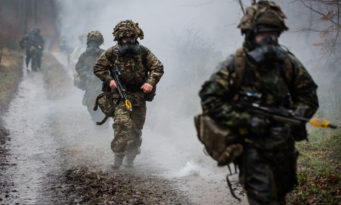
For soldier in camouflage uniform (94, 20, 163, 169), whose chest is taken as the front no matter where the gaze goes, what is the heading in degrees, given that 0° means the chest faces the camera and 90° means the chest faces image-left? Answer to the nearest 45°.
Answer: approximately 0°

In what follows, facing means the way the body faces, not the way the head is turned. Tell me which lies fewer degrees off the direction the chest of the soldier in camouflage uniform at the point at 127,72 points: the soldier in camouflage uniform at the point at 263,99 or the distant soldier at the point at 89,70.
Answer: the soldier in camouflage uniform

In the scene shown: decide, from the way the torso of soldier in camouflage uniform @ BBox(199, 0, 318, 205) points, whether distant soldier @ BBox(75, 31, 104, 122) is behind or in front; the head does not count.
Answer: behind

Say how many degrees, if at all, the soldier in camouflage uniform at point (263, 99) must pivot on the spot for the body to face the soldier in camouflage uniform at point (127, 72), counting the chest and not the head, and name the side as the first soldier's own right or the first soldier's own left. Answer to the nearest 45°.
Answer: approximately 135° to the first soldier's own right

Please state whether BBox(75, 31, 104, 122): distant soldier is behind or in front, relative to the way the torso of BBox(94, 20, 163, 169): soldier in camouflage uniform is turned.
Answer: behind

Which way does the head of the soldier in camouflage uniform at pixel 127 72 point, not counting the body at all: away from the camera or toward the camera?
toward the camera

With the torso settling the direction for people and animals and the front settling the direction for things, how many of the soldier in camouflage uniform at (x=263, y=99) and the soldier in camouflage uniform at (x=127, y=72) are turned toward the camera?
2

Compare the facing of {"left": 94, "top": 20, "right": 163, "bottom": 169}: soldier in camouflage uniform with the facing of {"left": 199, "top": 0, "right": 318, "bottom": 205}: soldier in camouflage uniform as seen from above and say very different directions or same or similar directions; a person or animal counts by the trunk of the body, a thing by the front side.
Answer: same or similar directions

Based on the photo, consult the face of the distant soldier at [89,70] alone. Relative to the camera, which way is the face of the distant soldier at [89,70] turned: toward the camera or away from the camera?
toward the camera

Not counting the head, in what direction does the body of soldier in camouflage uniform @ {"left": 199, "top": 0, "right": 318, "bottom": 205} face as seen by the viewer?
toward the camera

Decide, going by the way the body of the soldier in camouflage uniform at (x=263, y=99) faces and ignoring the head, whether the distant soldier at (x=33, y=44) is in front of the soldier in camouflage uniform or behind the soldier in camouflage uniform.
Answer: behind

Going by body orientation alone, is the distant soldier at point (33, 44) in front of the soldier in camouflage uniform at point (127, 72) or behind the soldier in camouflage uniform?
behind

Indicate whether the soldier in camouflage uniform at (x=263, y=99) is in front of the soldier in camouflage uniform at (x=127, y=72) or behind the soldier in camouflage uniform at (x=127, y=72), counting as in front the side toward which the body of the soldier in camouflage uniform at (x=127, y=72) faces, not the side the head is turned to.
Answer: in front
